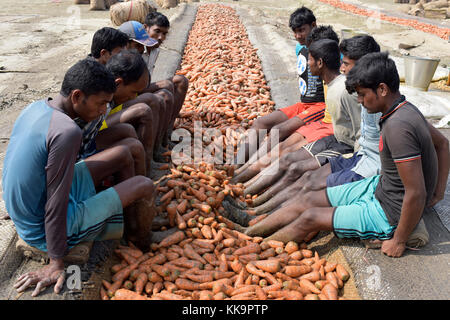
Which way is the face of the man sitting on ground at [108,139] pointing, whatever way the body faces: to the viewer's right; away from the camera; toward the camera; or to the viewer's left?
to the viewer's right

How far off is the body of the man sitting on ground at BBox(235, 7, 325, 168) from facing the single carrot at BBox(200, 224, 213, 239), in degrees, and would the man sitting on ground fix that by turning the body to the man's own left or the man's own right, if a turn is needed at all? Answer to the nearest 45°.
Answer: approximately 45° to the man's own left

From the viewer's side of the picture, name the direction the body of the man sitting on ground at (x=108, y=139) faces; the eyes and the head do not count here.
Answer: to the viewer's right

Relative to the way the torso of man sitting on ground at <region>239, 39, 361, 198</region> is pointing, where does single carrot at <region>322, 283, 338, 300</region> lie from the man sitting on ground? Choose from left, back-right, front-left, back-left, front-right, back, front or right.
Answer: left

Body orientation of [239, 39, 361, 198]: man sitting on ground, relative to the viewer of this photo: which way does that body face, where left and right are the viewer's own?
facing to the left of the viewer

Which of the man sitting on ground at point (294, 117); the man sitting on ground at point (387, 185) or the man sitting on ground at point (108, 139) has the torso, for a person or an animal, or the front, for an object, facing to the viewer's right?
the man sitting on ground at point (108, 139)

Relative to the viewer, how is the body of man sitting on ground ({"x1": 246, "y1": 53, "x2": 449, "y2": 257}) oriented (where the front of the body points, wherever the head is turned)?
to the viewer's left

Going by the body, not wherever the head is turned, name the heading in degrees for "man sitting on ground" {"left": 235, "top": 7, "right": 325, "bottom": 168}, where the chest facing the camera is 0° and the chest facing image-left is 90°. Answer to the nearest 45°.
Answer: approximately 45°

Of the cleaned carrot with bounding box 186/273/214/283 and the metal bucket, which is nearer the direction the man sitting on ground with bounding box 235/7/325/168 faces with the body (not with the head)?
the cleaned carrot

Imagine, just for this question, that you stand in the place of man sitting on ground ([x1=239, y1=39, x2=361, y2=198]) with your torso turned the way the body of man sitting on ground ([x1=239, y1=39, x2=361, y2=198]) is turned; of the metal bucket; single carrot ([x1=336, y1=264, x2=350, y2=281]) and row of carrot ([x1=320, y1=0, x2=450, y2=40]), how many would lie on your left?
1

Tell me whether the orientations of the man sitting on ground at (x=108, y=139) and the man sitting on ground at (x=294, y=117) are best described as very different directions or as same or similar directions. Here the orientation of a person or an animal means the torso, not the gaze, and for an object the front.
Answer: very different directions
